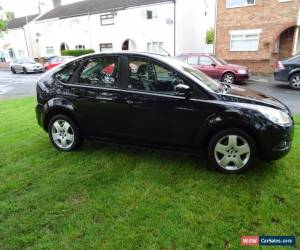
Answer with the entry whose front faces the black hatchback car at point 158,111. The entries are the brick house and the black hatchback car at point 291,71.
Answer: the brick house

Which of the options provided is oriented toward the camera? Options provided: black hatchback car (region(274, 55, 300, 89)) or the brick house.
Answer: the brick house

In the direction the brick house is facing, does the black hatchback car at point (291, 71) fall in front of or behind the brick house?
in front

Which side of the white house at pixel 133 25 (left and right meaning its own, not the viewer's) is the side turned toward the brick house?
left

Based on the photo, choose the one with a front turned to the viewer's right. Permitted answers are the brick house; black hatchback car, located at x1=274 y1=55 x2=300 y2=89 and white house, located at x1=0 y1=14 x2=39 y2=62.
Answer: the black hatchback car

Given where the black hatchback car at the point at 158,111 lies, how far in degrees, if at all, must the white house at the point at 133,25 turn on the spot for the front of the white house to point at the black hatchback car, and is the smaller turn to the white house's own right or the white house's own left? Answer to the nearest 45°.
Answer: approximately 45° to the white house's own left

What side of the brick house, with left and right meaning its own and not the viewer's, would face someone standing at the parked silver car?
right

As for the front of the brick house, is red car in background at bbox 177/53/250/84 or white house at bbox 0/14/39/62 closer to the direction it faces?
the red car in background

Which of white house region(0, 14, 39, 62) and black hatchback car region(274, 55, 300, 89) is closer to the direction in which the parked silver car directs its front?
the black hatchback car

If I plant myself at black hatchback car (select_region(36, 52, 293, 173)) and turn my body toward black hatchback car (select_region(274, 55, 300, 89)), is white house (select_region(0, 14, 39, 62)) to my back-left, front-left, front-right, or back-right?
front-left

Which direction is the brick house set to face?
toward the camera

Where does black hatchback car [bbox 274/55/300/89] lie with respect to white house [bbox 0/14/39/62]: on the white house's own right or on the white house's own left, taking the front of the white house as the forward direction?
on the white house's own left

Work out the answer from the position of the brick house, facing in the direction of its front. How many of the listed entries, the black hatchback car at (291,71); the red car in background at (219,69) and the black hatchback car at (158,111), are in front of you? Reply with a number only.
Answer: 3

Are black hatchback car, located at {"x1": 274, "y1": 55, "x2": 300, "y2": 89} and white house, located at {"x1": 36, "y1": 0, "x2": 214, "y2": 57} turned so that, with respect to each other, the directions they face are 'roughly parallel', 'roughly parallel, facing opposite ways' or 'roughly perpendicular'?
roughly perpendicular

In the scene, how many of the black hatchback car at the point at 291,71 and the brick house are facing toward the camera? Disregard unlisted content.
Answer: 1

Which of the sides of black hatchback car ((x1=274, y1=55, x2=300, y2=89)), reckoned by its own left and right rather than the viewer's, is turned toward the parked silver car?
back
